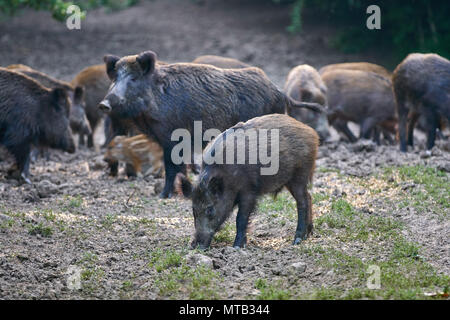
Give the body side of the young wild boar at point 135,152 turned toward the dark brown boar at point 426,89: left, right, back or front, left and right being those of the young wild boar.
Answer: back

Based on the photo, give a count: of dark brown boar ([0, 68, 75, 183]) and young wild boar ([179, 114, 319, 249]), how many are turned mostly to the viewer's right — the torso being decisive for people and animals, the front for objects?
1

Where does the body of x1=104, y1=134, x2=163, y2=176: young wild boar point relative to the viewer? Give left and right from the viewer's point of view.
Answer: facing to the left of the viewer

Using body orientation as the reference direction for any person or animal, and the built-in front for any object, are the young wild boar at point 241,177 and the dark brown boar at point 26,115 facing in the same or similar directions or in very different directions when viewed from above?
very different directions

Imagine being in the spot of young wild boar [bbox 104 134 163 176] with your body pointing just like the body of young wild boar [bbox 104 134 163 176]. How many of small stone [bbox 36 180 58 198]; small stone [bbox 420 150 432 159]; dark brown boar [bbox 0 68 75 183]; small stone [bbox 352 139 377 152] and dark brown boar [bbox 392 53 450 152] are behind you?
3

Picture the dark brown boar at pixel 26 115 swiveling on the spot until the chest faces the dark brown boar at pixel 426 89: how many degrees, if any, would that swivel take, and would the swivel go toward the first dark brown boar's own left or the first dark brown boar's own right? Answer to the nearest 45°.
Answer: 0° — it already faces it

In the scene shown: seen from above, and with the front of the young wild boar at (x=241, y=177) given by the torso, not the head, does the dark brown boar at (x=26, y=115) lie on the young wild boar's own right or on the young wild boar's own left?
on the young wild boar's own right

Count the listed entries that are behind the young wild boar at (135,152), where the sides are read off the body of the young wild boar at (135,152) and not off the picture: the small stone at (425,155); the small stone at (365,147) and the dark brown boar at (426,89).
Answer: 3

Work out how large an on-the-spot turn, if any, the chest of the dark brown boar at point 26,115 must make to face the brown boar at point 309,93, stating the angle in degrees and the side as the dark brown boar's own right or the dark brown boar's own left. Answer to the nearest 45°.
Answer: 0° — it already faces it

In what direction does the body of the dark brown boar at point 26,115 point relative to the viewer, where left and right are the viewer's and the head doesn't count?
facing to the right of the viewer

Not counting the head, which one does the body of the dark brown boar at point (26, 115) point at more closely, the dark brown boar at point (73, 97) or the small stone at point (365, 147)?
the small stone

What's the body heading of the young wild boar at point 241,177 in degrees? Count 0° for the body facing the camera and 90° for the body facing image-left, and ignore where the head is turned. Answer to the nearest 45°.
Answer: approximately 45°

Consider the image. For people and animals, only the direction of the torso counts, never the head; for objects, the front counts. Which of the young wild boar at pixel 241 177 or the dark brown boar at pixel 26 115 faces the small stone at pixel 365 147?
the dark brown boar

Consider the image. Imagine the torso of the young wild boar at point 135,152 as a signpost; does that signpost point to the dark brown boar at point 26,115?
yes

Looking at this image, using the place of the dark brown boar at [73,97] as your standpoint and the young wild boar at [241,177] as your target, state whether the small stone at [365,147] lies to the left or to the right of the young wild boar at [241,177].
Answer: left

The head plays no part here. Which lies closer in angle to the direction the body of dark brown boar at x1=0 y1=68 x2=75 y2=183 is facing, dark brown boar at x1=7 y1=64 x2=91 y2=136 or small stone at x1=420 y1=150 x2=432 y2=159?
the small stone
